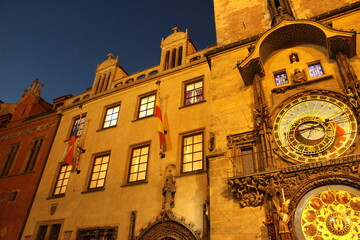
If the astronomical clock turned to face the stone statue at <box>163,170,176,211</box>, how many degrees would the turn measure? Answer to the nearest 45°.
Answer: approximately 90° to its right

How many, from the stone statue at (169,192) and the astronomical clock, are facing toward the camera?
2

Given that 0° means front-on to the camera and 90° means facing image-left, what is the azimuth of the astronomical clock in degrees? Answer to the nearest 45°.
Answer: approximately 0°

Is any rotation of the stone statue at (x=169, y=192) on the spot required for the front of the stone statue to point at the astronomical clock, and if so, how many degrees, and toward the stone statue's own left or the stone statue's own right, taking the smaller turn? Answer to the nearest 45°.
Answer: approximately 45° to the stone statue's own left

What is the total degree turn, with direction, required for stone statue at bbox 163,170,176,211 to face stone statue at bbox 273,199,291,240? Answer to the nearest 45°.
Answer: approximately 45° to its left

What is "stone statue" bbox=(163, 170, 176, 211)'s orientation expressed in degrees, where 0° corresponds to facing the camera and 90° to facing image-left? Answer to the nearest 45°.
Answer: approximately 0°
